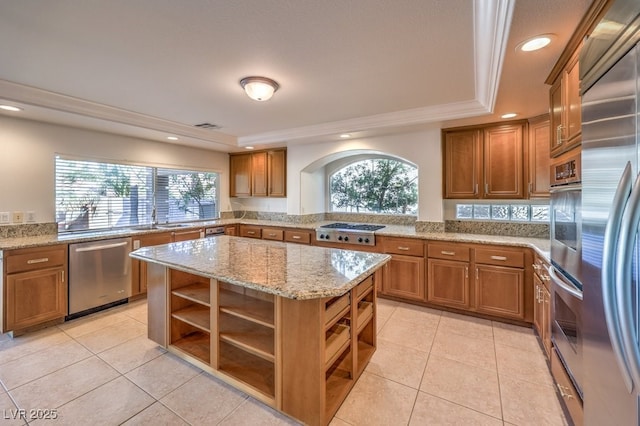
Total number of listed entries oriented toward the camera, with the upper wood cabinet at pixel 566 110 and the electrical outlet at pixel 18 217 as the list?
1

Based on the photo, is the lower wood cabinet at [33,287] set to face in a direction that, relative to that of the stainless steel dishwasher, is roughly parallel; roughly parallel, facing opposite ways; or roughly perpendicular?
roughly parallel

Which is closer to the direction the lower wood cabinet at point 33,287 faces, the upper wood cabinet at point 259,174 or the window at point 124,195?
the upper wood cabinet

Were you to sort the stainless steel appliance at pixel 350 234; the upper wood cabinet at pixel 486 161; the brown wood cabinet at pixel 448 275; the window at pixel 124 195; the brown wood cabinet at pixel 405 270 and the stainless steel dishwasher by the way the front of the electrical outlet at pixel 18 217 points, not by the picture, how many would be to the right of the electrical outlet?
0

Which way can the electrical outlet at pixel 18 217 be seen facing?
toward the camera

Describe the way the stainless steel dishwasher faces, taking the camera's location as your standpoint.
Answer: facing the viewer and to the right of the viewer

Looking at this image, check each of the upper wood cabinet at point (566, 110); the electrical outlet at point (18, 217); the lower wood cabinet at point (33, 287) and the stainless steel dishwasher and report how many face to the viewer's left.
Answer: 1

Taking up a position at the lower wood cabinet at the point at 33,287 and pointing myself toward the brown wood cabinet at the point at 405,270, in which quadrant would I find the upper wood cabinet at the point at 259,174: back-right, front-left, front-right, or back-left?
front-left

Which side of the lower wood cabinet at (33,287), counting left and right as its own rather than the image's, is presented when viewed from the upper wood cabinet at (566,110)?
front

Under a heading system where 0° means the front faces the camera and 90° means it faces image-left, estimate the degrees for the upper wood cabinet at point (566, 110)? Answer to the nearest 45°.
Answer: approximately 90°

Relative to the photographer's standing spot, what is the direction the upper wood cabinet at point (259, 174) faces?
facing the viewer and to the left of the viewer

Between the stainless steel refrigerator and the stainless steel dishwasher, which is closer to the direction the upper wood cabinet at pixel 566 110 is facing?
the stainless steel dishwasher
